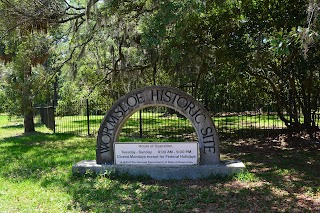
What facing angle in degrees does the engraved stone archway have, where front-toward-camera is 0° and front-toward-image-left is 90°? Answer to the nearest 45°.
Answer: approximately 0°
